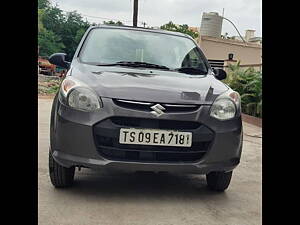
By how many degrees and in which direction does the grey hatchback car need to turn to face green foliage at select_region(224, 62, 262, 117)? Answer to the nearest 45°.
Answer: approximately 180°

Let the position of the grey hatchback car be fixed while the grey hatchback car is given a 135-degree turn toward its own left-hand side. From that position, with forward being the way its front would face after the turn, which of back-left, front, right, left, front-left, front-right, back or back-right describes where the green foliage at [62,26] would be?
front-left

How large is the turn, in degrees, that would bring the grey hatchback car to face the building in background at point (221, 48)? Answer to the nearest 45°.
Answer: approximately 180°

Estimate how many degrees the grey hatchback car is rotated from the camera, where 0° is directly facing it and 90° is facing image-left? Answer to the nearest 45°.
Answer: approximately 0°
